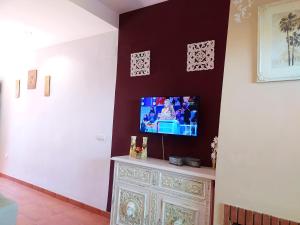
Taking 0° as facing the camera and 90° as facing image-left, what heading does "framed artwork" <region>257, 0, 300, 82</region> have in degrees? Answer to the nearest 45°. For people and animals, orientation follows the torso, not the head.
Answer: approximately 45°

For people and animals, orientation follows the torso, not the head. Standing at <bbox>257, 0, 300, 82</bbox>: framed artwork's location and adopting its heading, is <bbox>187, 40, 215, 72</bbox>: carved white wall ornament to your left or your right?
on your right

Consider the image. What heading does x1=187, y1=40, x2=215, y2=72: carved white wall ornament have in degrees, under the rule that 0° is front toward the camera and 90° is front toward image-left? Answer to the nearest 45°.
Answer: approximately 45°

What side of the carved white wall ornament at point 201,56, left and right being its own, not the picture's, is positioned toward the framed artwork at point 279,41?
left

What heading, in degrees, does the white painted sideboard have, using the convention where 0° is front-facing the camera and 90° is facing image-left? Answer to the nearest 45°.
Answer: approximately 45°
